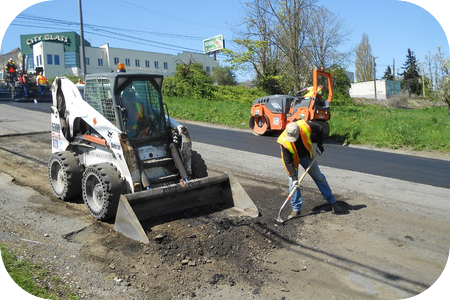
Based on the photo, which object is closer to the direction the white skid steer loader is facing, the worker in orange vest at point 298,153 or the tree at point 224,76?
the worker in orange vest

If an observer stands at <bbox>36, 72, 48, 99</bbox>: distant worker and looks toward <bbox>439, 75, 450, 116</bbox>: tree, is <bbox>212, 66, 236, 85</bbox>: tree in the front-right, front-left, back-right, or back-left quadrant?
front-left

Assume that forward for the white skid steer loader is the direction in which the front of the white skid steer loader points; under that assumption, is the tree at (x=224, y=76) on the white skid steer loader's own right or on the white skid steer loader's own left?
on the white skid steer loader's own left

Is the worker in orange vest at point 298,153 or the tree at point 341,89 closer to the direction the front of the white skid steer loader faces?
the worker in orange vest

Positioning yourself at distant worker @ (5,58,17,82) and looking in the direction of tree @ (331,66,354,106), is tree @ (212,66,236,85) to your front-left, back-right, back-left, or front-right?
front-left

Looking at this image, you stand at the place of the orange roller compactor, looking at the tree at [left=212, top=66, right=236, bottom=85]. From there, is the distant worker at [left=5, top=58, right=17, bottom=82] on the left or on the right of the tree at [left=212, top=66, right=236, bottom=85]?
left

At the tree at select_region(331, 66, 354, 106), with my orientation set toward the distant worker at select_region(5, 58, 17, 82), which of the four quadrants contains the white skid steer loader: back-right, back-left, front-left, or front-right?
front-left

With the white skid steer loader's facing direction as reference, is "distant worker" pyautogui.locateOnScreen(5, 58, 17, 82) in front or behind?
behind

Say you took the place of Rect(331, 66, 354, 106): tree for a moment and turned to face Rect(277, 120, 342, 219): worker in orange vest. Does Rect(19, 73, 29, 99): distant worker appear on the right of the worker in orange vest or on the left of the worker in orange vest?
right

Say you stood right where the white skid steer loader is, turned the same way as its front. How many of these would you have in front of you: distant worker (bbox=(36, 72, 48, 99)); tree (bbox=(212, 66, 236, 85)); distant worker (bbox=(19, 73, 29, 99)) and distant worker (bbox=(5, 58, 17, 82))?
0

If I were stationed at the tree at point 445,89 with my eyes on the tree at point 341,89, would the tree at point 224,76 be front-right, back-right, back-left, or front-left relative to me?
front-right

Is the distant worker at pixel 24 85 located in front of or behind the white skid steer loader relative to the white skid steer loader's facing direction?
behind

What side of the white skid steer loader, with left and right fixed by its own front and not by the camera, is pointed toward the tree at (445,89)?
left

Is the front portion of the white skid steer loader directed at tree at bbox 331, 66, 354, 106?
no

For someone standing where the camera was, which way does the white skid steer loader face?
facing the viewer and to the right of the viewer

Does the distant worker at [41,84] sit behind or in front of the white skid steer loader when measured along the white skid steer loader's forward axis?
behind
